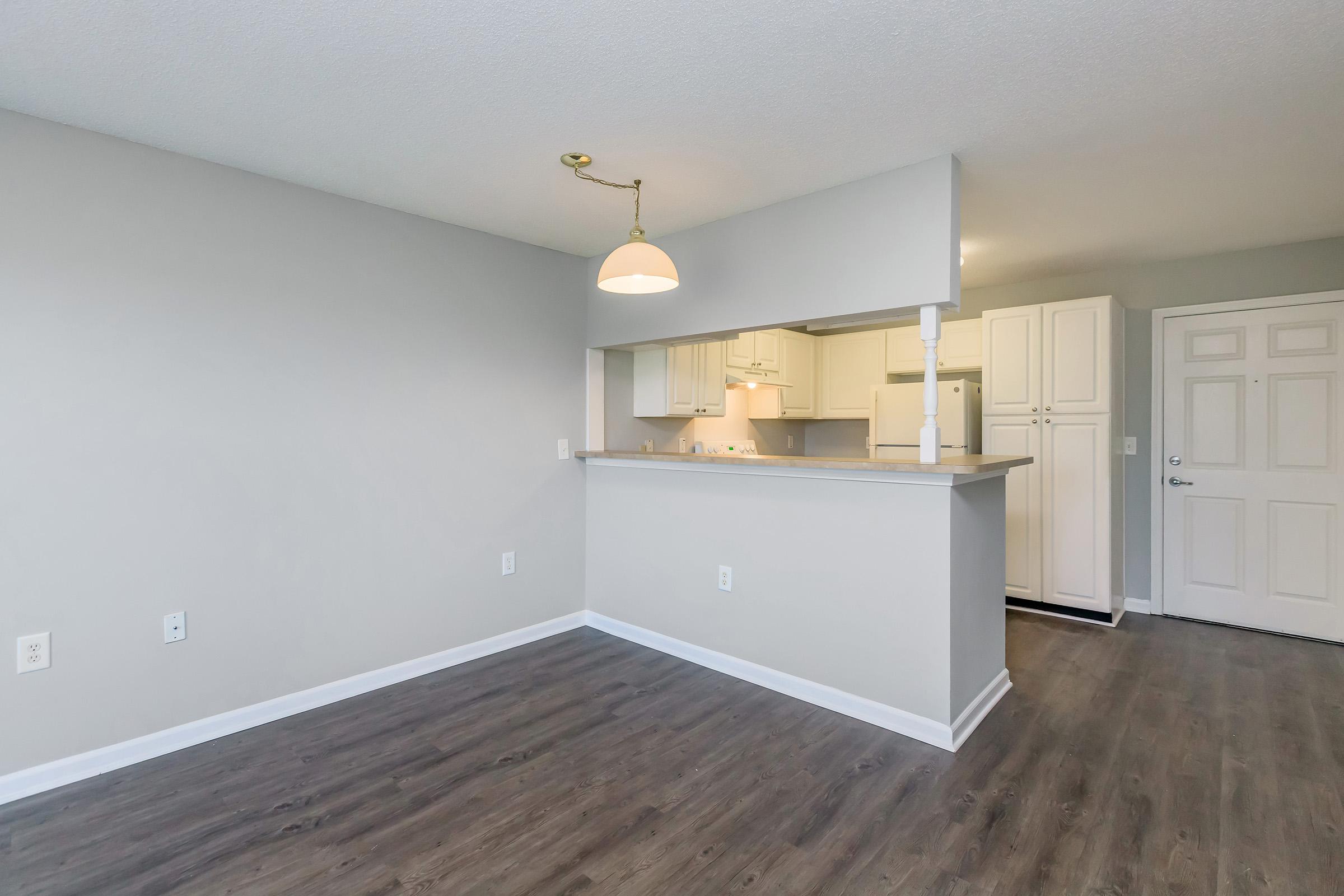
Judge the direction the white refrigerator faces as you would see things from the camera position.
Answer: facing the viewer

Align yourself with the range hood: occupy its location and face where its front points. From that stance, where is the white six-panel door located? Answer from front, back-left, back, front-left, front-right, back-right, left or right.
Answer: front-left

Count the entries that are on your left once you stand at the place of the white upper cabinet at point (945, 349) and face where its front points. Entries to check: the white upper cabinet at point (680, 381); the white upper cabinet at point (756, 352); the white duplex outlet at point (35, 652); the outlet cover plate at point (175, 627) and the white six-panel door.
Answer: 1

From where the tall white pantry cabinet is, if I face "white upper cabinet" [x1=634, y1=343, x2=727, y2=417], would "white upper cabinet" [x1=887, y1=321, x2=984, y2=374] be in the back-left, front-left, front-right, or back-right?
front-right

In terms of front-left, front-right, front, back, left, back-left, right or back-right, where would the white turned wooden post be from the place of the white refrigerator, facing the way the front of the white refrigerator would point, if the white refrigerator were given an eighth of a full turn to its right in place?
front-left

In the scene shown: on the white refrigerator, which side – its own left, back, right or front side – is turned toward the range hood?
right

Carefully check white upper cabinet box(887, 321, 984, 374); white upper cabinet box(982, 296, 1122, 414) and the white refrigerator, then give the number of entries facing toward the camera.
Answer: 3

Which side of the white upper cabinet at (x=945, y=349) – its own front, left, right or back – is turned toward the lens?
front

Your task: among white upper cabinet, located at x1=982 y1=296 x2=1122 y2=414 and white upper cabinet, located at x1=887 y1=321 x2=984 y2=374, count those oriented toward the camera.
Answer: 2

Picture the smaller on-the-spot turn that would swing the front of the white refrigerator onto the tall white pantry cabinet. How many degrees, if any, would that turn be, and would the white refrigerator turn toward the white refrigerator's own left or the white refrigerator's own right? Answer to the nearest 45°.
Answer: approximately 90° to the white refrigerator's own left

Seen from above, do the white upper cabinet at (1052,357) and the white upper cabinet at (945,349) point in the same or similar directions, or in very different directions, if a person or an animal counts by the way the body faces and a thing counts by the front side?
same or similar directions

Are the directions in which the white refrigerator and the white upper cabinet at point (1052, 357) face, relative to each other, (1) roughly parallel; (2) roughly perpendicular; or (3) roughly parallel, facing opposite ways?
roughly parallel

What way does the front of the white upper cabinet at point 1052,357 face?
toward the camera

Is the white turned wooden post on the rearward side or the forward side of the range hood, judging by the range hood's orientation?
on the forward side

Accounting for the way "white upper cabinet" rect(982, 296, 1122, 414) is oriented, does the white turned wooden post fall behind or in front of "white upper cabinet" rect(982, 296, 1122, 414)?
in front

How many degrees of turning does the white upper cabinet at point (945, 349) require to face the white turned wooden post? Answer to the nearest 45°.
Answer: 0° — it already faces it
